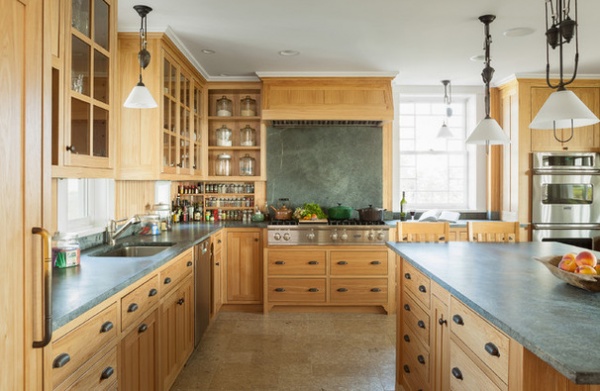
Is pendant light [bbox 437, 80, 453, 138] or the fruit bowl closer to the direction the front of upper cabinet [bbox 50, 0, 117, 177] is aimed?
the fruit bowl

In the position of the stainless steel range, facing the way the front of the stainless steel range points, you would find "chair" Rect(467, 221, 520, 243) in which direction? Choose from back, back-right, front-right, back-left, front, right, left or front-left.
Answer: front-left

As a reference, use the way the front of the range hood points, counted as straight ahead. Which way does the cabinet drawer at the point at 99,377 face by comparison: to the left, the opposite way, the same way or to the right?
to the left

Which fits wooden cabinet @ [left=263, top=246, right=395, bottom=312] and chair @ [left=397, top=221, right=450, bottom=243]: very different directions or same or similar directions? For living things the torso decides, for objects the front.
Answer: same or similar directions

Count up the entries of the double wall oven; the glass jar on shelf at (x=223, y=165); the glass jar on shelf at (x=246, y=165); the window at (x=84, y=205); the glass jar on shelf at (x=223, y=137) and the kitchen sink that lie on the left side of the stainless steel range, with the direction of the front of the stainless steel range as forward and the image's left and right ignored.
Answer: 1

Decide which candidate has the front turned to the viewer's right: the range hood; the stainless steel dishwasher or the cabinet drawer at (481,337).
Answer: the stainless steel dishwasher

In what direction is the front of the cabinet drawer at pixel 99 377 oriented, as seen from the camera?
facing the viewer and to the right of the viewer

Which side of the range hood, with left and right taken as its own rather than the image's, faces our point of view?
front

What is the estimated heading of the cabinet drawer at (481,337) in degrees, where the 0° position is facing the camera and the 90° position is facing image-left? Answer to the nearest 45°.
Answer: approximately 45°

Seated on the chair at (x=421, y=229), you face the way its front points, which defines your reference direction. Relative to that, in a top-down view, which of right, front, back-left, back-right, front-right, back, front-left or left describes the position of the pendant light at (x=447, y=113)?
back

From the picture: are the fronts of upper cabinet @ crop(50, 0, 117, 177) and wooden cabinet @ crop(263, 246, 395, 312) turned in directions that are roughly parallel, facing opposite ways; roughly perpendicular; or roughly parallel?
roughly perpendicular

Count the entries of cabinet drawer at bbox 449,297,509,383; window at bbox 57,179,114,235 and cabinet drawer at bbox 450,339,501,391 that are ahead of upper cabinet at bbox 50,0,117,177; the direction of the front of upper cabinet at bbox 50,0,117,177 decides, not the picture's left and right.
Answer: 2

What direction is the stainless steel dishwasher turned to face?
to the viewer's right

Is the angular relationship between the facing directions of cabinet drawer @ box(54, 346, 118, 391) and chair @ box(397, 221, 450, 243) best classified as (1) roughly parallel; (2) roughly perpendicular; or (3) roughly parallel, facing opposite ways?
roughly perpendicular

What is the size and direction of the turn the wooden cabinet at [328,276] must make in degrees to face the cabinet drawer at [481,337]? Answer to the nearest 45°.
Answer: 0° — it already faces it

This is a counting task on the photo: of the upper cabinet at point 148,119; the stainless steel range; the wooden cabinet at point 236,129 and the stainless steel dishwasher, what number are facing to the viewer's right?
2

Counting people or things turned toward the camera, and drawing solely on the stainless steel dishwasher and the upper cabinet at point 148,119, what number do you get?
0

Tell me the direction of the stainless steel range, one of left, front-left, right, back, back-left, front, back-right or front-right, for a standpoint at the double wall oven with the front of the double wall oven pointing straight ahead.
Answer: front-right

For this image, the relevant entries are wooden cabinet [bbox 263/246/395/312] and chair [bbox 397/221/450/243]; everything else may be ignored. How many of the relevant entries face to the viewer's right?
0

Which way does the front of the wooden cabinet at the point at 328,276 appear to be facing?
toward the camera
